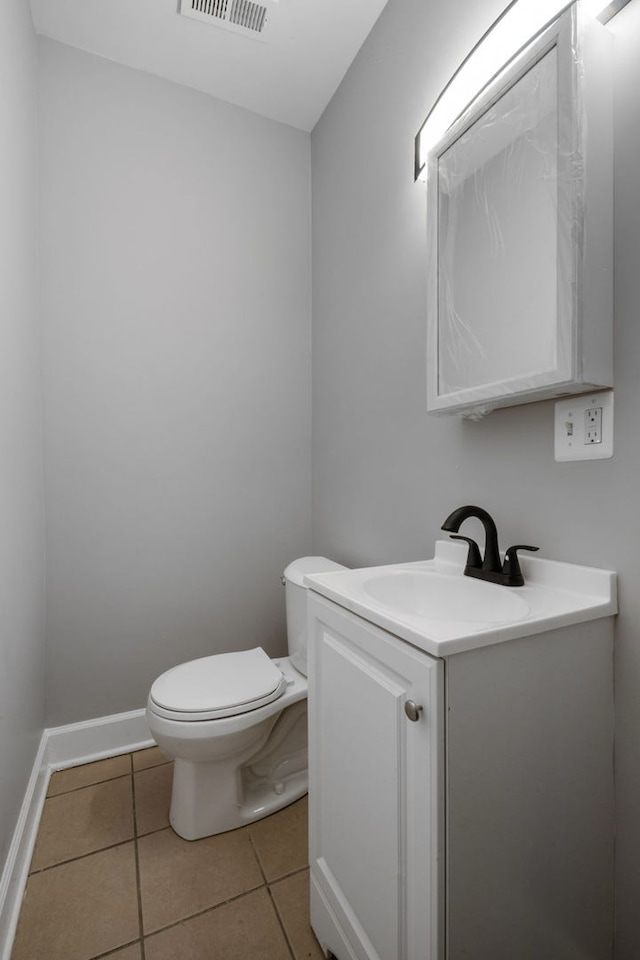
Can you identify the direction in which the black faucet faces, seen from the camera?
facing the viewer and to the left of the viewer

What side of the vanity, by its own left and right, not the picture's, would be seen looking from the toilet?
right

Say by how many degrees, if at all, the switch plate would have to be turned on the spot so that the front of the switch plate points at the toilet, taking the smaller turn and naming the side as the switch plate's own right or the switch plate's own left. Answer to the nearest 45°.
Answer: approximately 45° to the switch plate's own right

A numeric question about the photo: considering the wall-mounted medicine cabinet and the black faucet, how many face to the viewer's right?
0

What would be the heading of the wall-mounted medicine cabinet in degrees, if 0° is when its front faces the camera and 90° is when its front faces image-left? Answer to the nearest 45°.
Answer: approximately 45°
